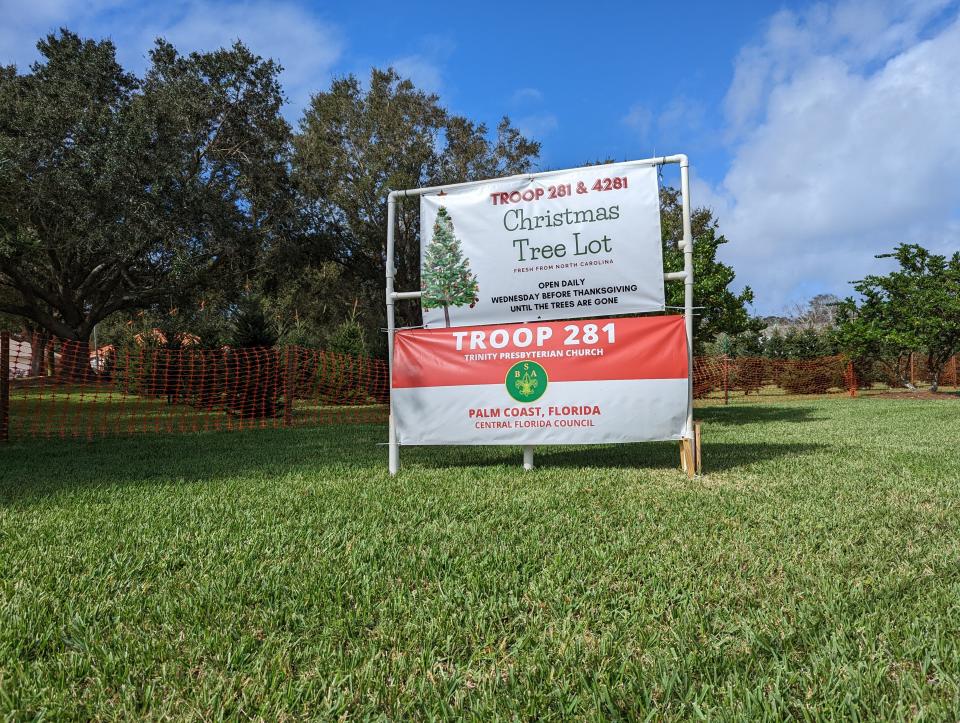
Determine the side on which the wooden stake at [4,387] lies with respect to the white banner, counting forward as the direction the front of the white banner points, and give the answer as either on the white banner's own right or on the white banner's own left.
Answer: on the white banner's own right

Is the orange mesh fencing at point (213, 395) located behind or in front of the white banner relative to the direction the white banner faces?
behind

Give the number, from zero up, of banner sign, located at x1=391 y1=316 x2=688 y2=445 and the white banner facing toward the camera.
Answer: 2

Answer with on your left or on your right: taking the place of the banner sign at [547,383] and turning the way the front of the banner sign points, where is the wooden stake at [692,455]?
on your left

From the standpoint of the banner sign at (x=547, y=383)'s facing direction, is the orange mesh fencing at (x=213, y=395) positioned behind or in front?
behind

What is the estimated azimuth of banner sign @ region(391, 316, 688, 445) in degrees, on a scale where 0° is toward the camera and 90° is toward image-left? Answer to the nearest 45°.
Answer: approximately 0°

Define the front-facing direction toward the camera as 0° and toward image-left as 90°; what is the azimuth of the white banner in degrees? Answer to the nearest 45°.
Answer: approximately 0°
